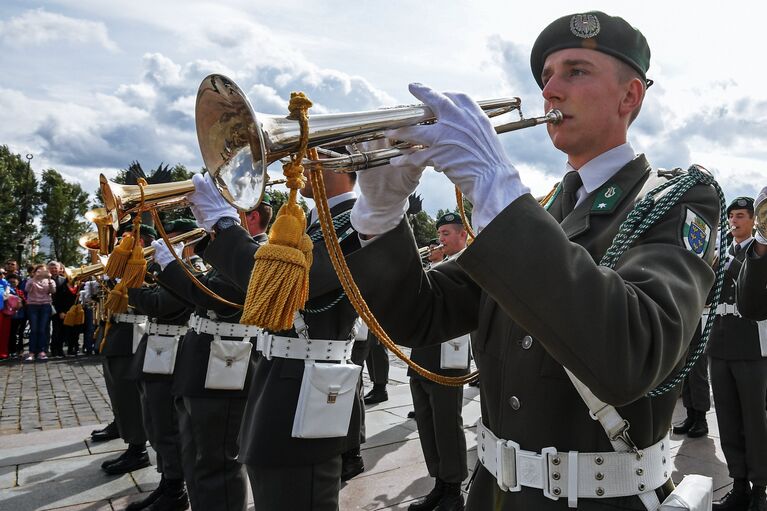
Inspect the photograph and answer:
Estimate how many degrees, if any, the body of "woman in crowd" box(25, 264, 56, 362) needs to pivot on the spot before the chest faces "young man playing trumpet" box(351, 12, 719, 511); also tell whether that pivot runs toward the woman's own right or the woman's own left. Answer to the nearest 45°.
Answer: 0° — they already face them

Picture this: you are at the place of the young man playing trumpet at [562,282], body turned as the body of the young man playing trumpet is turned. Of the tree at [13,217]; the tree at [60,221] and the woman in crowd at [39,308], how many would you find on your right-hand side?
3

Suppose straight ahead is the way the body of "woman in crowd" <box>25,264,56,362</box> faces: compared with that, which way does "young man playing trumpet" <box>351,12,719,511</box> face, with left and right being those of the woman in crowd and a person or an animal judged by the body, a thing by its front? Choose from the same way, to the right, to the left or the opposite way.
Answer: to the right

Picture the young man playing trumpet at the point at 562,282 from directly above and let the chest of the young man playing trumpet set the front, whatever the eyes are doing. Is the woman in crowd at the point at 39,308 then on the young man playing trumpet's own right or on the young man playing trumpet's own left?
on the young man playing trumpet's own right

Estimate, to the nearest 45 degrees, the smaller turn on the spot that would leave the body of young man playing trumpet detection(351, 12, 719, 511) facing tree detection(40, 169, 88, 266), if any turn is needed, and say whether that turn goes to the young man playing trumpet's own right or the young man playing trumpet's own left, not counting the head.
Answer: approximately 90° to the young man playing trumpet's own right

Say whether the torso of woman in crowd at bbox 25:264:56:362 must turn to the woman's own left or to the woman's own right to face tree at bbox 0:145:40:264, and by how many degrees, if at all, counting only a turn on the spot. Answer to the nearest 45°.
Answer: approximately 180°

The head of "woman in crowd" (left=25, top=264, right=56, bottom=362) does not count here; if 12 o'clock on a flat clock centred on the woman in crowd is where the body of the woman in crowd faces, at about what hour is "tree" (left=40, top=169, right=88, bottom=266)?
The tree is roughly at 6 o'clock from the woman in crowd.

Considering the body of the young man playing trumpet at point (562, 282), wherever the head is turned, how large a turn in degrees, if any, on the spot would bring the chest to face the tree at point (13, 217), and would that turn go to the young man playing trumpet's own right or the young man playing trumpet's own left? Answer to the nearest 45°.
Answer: approximately 90° to the young man playing trumpet's own right

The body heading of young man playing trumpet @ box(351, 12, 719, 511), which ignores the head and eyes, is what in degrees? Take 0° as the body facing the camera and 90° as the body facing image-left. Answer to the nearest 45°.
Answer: approximately 45°

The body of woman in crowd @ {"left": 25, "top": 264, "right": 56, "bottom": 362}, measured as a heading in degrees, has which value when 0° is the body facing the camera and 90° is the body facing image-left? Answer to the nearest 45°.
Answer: approximately 0°
